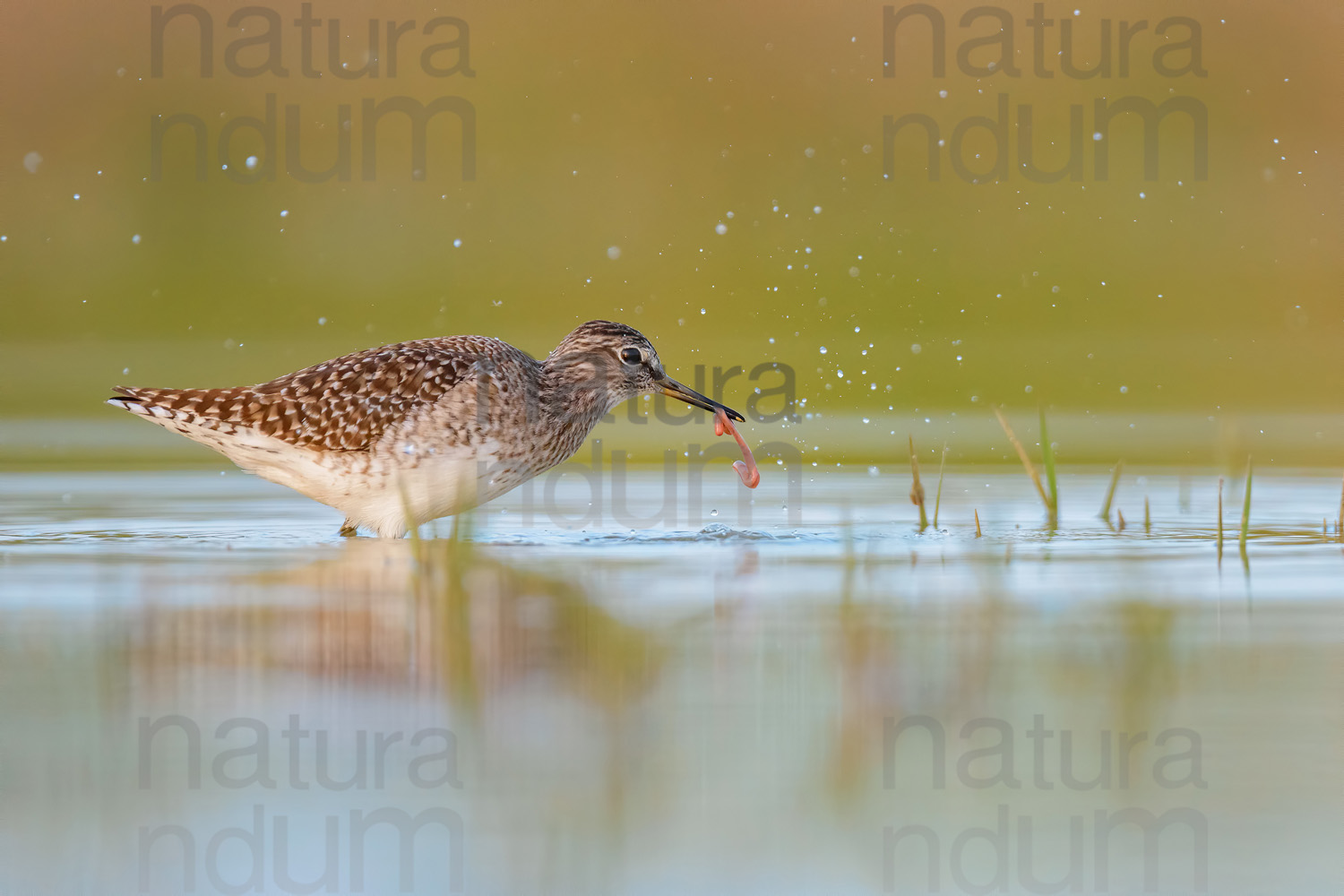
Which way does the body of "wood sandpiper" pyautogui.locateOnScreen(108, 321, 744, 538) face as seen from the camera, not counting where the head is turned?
to the viewer's right
